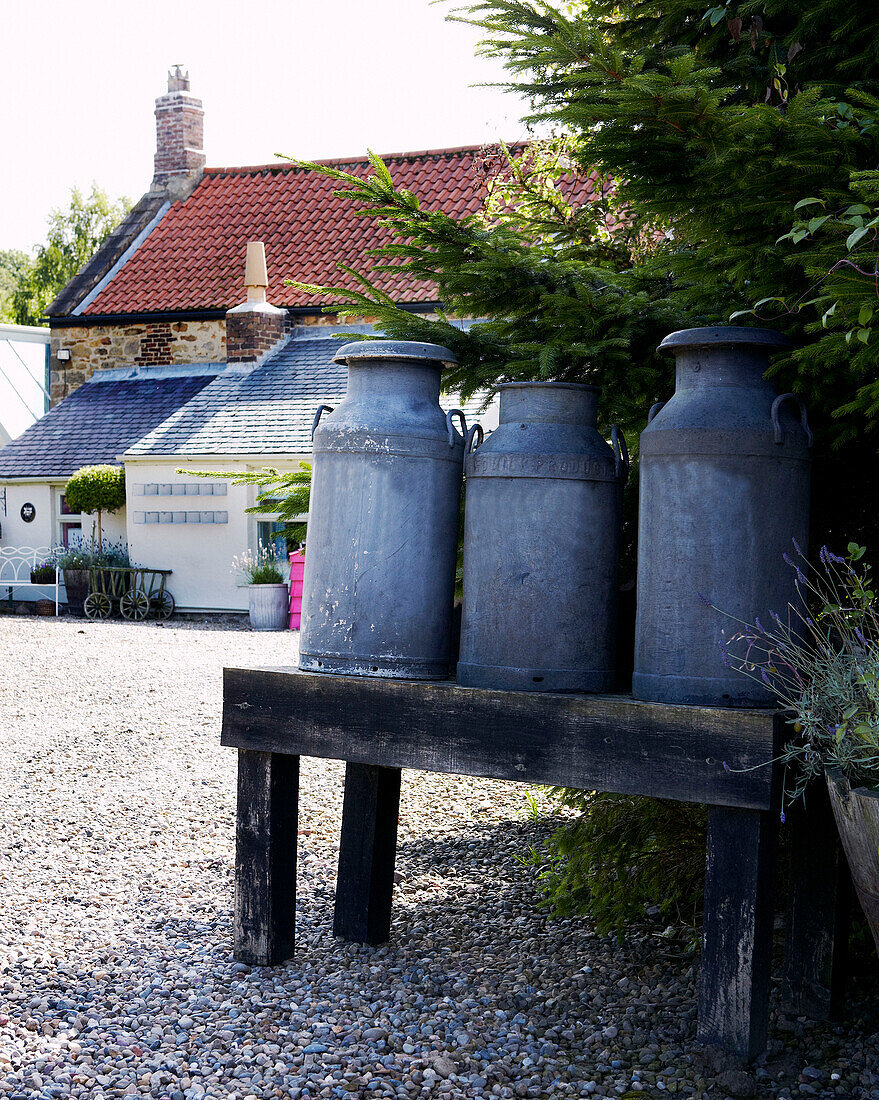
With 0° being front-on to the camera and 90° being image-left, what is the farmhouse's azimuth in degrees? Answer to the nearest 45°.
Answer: approximately 0°

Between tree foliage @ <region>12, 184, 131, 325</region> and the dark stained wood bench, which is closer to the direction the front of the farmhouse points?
the dark stained wood bench

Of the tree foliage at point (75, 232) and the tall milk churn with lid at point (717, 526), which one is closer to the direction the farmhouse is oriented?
the tall milk churn with lid

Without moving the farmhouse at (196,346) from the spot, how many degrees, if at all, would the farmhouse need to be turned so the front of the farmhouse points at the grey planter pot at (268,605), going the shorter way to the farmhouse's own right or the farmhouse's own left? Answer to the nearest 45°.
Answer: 0° — it already faces it

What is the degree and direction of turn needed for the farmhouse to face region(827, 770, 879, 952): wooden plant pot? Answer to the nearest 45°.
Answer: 0° — it already faces it
